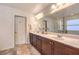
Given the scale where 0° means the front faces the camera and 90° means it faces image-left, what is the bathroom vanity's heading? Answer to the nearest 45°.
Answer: approximately 45°
